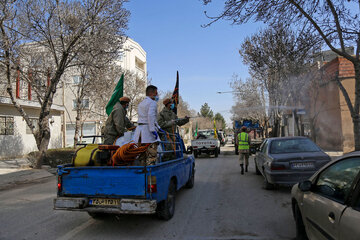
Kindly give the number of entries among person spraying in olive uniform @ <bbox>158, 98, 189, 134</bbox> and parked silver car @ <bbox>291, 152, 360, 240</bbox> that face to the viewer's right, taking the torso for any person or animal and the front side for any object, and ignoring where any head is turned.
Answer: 1

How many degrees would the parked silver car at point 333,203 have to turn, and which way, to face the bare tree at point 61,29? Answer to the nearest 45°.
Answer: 0° — it already faces it

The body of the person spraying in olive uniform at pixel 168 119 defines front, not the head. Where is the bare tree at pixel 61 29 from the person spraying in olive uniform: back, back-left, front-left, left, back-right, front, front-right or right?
back-left

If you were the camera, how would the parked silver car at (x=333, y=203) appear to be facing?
facing away from the viewer and to the left of the viewer

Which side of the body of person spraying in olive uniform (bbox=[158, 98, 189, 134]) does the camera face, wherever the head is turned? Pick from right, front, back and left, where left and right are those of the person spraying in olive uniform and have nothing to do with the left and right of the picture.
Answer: right

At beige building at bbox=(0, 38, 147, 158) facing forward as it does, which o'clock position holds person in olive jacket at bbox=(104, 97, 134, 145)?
The person in olive jacket is roughly at 1 o'clock from the beige building.

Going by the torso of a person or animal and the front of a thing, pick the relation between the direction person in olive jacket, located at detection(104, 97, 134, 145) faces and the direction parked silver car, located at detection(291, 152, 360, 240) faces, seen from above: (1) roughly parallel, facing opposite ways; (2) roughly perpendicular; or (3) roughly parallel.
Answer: roughly perpendicular

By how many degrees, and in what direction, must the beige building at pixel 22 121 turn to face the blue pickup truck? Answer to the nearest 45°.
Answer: approximately 45° to its right

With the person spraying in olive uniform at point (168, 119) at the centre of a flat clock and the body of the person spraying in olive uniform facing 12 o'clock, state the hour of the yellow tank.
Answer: The yellow tank is roughly at 4 o'clock from the person spraying in olive uniform.

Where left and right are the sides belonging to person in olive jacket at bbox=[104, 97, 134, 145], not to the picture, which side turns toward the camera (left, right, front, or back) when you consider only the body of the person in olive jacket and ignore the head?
right

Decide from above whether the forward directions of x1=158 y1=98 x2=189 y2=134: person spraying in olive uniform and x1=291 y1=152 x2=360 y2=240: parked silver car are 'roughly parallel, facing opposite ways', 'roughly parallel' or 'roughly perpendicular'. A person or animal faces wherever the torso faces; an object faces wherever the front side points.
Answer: roughly perpendicular

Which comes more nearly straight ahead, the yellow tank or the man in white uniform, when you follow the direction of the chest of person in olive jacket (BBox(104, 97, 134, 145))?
the man in white uniform
